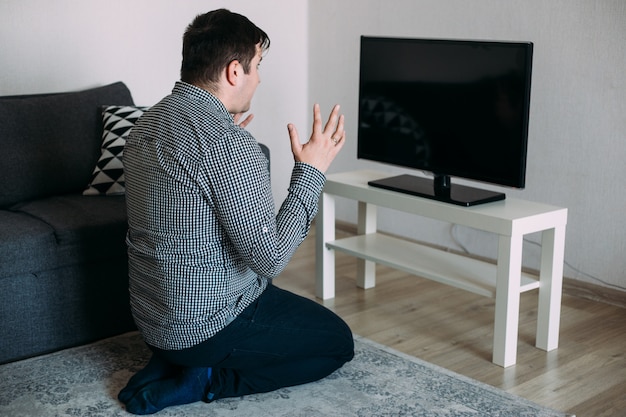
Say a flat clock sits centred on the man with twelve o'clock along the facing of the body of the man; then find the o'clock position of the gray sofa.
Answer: The gray sofa is roughly at 9 o'clock from the man.

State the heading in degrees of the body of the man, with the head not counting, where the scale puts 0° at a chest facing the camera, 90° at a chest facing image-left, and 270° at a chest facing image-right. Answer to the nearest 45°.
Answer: approximately 225°

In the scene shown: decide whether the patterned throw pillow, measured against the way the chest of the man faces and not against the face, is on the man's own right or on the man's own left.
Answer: on the man's own left

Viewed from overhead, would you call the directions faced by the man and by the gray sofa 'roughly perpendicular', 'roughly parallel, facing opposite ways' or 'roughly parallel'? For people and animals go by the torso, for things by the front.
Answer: roughly perpendicular

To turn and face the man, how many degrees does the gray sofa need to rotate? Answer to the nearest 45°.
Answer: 0° — it already faces them

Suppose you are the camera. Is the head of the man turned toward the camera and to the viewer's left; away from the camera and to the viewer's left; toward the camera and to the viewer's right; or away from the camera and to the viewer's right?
away from the camera and to the viewer's right

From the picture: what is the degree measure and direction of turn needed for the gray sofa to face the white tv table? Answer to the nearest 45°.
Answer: approximately 45° to its left

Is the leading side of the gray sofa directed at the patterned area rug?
yes

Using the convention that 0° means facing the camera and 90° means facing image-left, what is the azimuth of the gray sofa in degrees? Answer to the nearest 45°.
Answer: approximately 315°
